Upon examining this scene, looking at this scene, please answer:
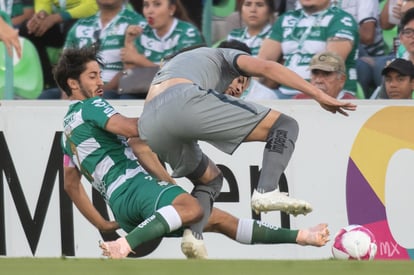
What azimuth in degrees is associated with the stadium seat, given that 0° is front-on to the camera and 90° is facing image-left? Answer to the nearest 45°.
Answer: approximately 0°

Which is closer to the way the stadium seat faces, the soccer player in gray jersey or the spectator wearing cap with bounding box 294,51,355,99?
the soccer player in gray jersey

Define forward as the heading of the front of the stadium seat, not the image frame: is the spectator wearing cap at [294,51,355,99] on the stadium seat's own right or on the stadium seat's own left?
on the stadium seat's own left

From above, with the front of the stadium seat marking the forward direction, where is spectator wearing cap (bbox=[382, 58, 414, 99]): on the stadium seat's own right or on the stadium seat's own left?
on the stadium seat's own left

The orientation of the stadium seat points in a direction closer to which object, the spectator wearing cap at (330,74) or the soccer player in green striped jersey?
the soccer player in green striped jersey
